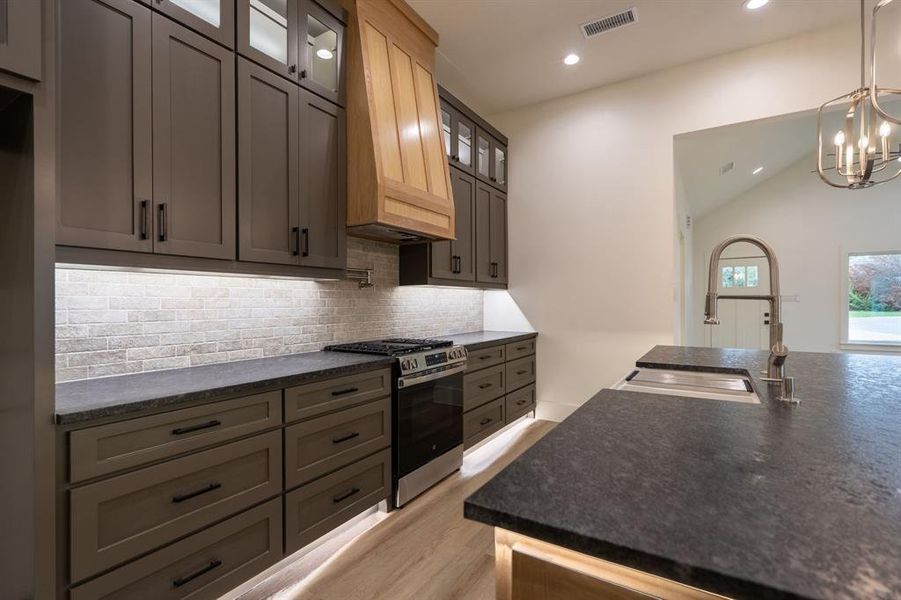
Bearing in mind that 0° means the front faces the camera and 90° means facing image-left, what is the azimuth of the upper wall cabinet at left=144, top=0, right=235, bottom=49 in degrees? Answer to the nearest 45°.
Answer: approximately 315°

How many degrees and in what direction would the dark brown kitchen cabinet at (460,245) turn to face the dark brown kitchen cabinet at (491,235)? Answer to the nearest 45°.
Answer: approximately 90° to its left

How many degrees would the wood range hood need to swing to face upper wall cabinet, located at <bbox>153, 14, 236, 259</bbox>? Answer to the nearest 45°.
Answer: approximately 90° to its right

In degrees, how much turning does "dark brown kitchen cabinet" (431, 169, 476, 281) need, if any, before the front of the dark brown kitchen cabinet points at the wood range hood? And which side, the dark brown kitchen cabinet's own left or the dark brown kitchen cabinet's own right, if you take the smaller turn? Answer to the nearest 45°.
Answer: approximately 90° to the dark brown kitchen cabinet's own right

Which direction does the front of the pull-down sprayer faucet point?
to the viewer's left

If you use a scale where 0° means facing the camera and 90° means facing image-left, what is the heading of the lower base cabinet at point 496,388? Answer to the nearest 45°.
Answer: approximately 315°

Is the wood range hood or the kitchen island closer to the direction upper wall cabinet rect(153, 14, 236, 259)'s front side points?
the kitchen island

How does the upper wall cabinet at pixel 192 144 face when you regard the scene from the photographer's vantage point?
facing the viewer and to the right of the viewer

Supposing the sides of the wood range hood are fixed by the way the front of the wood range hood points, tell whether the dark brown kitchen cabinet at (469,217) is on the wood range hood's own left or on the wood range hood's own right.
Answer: on the wood range hood's own left

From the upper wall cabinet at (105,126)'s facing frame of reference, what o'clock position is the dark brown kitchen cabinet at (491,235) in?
The dark brown kitchen cabinet is roughly at 10 o'clock from the upper wall cabinet.

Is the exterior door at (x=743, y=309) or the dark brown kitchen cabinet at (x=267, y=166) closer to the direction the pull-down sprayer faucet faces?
the dark brown kitchen cabinet
